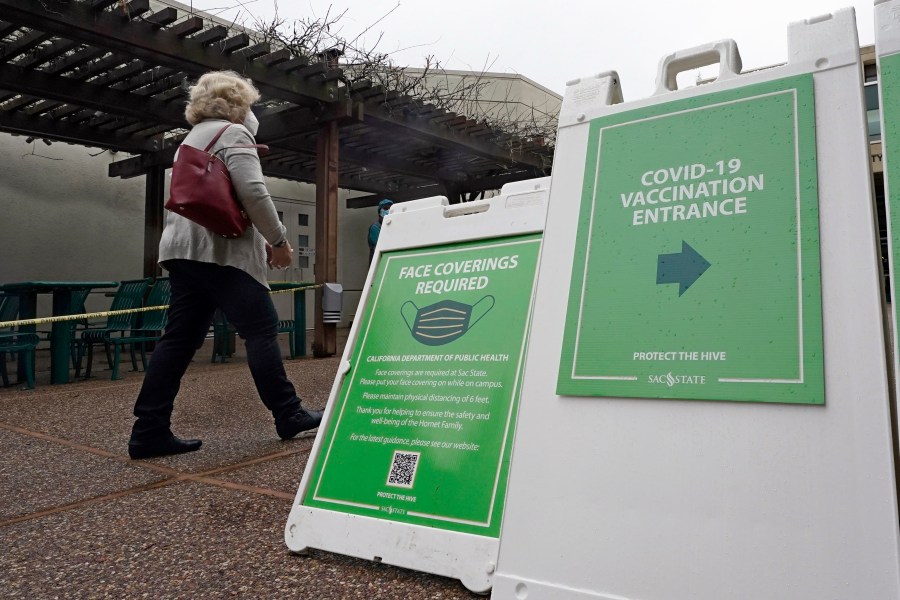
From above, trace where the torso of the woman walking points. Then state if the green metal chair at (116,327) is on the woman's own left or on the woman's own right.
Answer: on the woman's own left

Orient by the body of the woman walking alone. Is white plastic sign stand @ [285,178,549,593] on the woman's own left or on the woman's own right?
on the woman's own right

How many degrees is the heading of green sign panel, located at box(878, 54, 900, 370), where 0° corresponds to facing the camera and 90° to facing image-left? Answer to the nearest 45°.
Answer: approximately 0°

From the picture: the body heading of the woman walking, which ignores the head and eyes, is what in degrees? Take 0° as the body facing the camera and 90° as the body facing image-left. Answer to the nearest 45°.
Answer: approximately 225°

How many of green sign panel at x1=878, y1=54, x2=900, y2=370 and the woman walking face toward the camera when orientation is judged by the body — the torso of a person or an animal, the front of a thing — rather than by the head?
1

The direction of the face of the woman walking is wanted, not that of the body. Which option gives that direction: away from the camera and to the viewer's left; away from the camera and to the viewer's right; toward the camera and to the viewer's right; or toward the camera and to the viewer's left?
away from the camera and to the viewer's right
